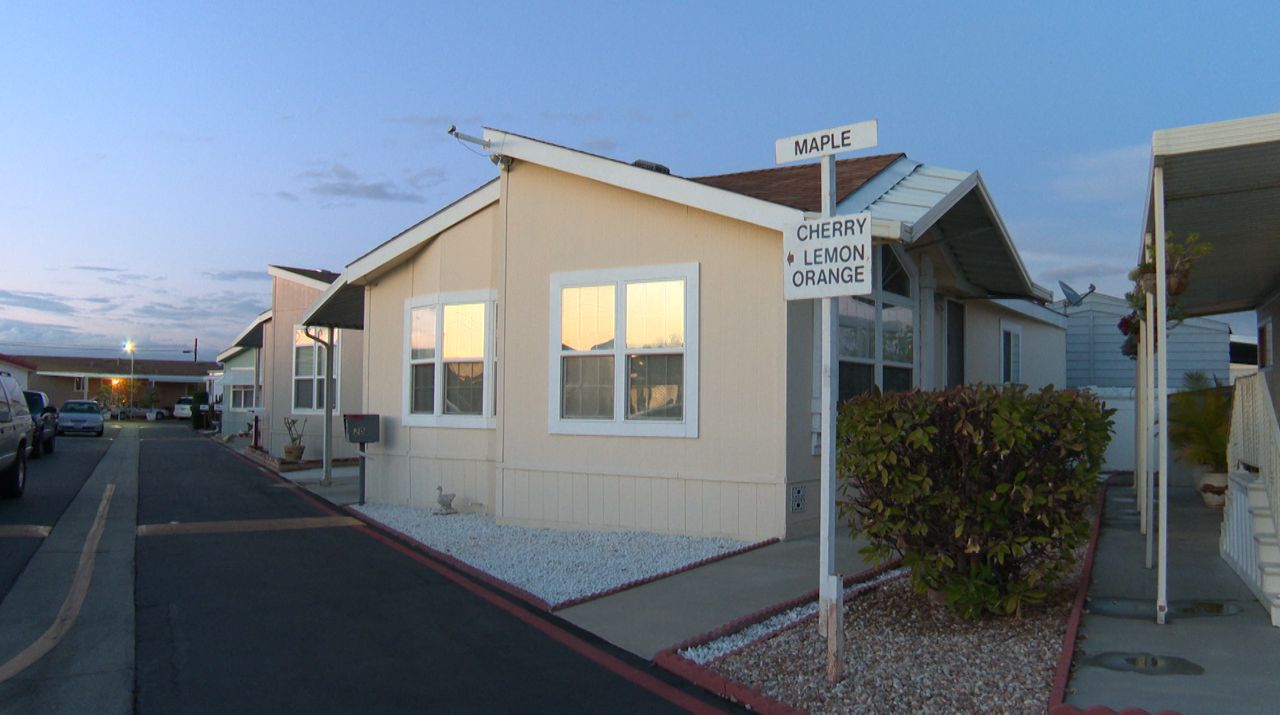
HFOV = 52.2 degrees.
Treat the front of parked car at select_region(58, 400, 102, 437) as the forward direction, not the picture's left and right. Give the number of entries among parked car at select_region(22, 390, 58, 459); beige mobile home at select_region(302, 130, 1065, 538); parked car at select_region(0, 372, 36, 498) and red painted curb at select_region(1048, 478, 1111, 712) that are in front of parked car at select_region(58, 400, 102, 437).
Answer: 4

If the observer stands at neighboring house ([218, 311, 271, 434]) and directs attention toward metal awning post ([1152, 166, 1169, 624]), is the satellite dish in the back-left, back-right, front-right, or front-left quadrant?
front-left

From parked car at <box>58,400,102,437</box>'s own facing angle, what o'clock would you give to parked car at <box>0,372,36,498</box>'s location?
parked car at <box>0,372,36,498</box> is roughly at 12 o'clock from parked car at <box>58,400,102,437</box>.

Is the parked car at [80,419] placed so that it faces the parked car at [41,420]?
yes

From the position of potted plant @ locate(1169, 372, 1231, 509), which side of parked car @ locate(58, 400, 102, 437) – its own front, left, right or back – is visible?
front

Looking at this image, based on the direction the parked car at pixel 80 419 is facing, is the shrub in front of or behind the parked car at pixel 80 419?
in front

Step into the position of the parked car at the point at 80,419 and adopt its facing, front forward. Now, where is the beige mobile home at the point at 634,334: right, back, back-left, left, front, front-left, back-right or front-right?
front

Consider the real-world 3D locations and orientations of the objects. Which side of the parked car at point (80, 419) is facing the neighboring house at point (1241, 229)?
front

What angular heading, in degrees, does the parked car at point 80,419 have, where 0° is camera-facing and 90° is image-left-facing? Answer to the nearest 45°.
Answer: approximately 0°

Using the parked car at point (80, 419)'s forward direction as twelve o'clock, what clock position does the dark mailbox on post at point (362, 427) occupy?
The dark mailbox on post is roughly at 12 o'clock from the parked car.

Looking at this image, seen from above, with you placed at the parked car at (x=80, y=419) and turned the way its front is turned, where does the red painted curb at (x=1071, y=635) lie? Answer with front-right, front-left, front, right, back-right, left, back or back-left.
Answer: front

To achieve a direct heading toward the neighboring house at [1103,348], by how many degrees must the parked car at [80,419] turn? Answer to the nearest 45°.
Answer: approximately 45° to its left

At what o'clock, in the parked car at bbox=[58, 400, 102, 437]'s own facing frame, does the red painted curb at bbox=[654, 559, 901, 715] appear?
The red painted curb is roughly at 12 o'clock from the parked car.

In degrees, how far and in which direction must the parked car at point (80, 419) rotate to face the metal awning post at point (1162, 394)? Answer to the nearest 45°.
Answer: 0° — it already faces it
